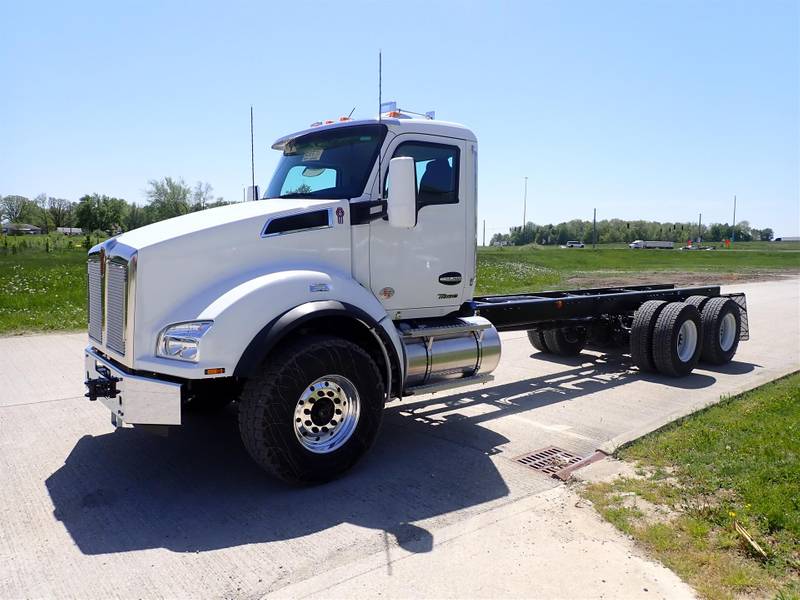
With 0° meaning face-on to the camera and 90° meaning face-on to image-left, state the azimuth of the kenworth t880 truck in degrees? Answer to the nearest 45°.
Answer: approximately 45°

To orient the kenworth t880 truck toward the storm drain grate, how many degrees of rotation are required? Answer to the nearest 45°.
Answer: approximately 135° to its left
